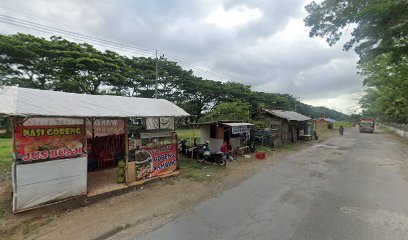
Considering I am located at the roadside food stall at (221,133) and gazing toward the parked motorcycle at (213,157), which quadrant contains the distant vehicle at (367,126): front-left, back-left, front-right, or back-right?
back-left

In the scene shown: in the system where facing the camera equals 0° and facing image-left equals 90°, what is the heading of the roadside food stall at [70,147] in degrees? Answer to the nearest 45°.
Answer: approximately 315°

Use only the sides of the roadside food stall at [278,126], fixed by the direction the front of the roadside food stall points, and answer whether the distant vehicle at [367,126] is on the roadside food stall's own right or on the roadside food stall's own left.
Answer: on the roadside food stall's own left

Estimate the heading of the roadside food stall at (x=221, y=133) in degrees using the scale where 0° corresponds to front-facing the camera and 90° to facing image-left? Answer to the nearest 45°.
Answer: approximately 315°

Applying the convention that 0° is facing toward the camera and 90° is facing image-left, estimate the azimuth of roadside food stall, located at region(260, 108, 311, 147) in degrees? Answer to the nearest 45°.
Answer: approximately 315°

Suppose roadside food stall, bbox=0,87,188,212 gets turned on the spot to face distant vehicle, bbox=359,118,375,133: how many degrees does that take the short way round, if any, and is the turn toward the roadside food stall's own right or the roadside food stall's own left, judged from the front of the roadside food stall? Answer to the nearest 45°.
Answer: approximately 45° to the roadside food stall's own left

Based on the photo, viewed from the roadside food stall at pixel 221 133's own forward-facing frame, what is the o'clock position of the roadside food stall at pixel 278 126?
the roadside food stall at pixel 278 126 is roughly at 9 o'clock from the roadside food stall at pixel 221 133.
